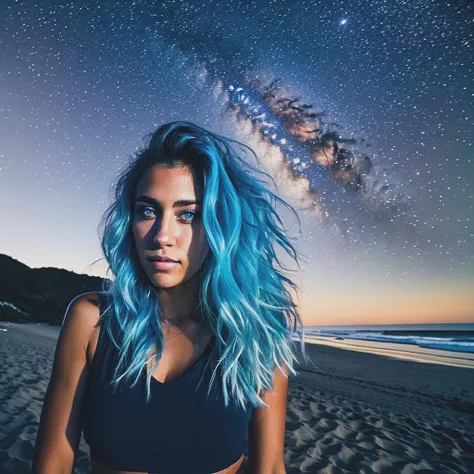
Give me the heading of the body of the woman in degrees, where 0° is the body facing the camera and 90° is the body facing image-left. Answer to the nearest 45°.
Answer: approximately 0°
